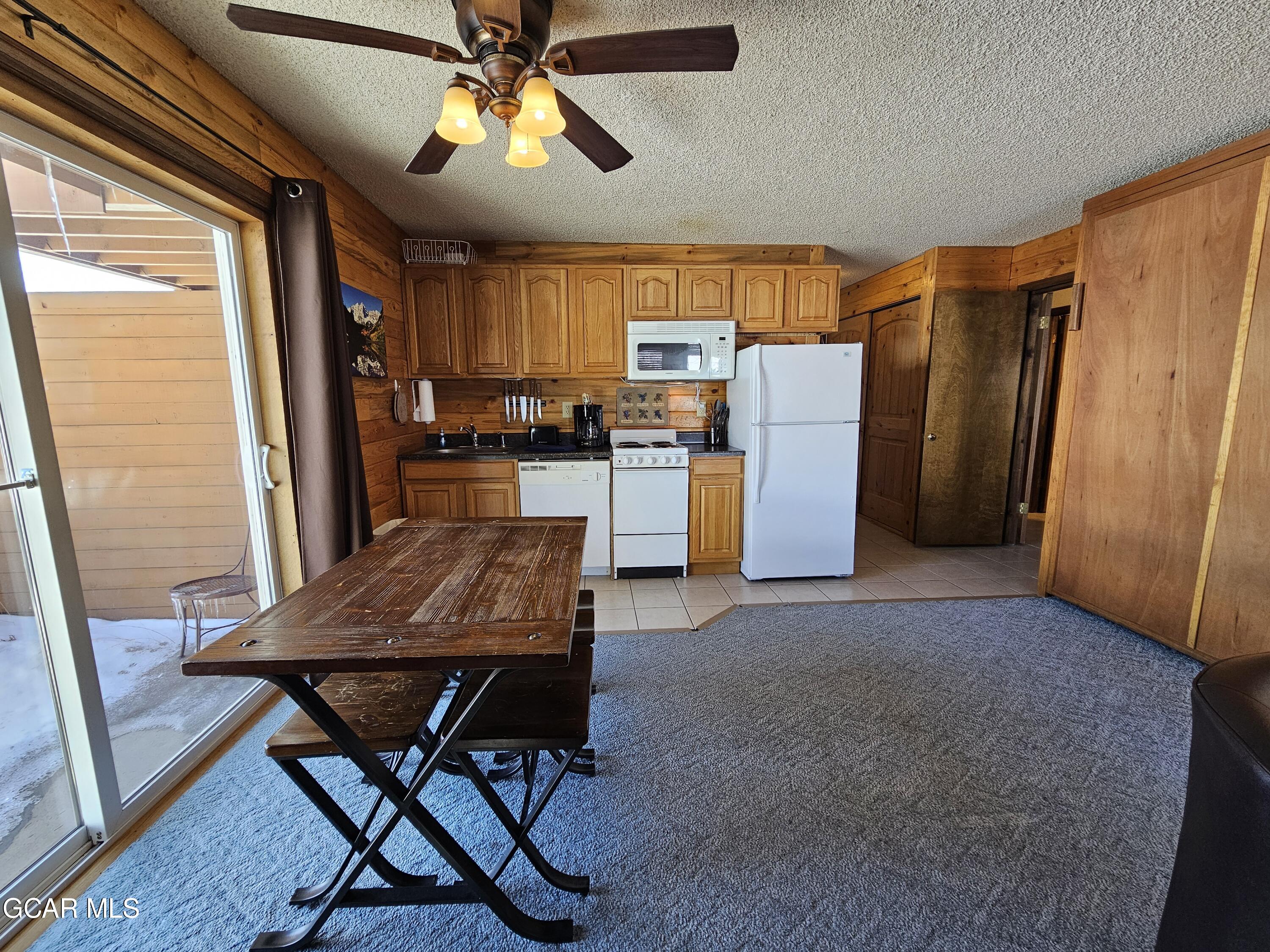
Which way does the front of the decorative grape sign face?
toward the camera

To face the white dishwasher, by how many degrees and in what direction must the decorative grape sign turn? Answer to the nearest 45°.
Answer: approximately 45° to its right

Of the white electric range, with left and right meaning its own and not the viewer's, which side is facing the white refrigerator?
left

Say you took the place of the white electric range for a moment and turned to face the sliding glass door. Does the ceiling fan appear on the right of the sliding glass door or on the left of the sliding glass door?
left

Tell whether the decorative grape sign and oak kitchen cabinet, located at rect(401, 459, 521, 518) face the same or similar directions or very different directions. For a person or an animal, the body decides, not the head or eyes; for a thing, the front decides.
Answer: same or similar directions

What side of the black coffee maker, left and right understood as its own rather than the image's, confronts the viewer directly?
front

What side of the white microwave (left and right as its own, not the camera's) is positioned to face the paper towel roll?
right

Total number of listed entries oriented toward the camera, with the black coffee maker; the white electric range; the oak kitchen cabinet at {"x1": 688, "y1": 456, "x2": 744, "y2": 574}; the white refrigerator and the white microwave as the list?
5

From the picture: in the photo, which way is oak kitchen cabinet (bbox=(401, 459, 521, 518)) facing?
toward the camera

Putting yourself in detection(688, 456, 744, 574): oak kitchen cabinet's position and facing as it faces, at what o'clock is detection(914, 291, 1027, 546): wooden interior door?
The wooden interior door is roughly at 8 o'clock from the oak kitchen cabinet.

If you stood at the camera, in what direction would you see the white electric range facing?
facing the viewer

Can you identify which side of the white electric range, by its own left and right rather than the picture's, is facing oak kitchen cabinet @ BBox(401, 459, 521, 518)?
right

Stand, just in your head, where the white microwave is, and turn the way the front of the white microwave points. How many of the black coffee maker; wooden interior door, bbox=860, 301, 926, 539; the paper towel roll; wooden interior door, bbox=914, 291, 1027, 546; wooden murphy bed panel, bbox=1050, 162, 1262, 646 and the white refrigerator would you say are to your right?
2

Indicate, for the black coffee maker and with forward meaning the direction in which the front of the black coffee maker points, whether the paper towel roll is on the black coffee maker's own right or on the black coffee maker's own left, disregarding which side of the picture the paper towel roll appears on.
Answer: on the black coffee maker's own right

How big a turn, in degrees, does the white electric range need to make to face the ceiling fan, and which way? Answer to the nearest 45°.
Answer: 0° — it already faces it
